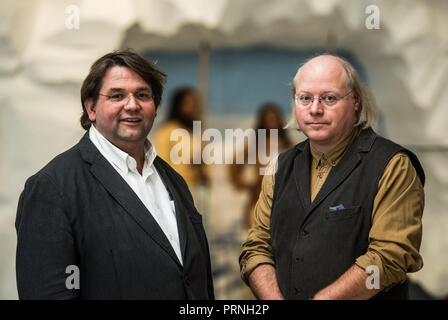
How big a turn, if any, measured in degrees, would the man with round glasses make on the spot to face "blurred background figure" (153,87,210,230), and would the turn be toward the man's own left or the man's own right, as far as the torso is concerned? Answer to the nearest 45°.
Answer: approximately 135° to the man's own right

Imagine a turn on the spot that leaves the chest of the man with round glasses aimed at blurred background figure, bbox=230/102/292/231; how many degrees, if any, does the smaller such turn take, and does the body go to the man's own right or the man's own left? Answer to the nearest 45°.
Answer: approximately 135° to the man's own right

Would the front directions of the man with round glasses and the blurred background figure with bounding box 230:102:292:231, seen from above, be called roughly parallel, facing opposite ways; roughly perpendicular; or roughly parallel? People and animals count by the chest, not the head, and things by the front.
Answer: roughly parallel

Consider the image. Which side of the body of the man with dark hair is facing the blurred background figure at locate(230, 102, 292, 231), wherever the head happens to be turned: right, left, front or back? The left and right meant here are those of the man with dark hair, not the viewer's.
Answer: left

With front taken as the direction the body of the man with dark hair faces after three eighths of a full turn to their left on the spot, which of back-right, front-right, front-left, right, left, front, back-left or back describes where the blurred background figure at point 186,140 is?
front

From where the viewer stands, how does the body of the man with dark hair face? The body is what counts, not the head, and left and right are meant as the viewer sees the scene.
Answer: facing the viewer and to the right of the viewer

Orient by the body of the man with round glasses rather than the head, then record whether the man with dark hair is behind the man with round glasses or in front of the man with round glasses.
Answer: in front

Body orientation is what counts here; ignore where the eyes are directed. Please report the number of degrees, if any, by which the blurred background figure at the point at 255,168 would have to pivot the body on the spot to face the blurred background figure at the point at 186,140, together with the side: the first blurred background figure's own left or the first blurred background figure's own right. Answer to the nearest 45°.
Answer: approximately 45° to the first blurred background figure's own right

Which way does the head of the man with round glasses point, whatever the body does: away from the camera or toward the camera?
toward the camera

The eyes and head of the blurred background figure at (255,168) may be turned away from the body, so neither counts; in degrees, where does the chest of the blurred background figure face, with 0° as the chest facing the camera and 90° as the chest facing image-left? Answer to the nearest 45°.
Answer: approximately 45°

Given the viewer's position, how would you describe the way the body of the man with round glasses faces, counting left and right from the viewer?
facing the viewer and to the left of the viewer

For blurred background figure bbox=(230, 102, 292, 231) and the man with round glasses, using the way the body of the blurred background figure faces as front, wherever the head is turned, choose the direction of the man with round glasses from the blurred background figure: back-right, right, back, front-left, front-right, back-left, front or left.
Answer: front-left
